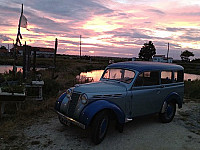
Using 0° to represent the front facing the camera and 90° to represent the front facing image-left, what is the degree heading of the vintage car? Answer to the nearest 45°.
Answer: approximately 45°

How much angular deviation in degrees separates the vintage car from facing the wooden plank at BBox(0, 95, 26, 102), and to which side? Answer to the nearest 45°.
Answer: approximately 45° to its right

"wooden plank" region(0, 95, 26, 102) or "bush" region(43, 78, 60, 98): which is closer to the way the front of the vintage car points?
the wooden plank

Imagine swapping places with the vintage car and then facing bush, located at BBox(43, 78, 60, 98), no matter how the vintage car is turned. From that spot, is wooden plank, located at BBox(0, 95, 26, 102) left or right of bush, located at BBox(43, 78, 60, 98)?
left

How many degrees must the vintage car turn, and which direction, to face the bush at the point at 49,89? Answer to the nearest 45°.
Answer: approximately 90° to its right
